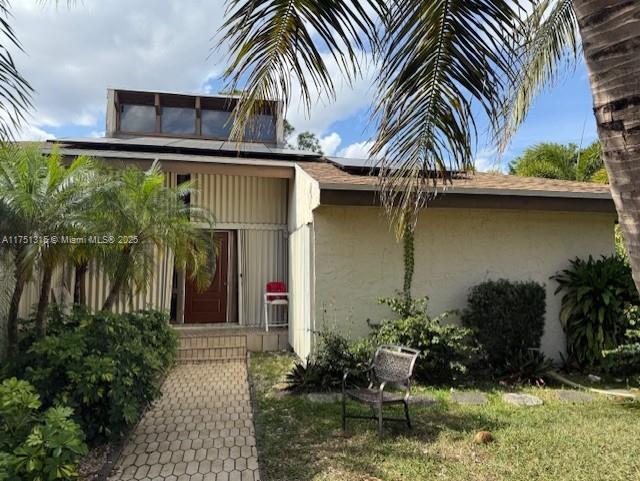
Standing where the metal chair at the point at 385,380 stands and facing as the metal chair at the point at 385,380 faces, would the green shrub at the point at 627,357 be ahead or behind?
behind

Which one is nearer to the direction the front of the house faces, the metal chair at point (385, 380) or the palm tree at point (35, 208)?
the metal chair

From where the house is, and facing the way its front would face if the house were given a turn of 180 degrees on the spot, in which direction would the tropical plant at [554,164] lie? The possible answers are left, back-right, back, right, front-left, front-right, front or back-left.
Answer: front-right

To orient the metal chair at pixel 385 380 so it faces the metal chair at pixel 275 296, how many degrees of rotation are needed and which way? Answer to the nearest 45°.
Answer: approximately 90° to its right

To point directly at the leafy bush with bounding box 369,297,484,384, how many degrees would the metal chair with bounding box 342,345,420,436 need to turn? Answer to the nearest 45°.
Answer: approximately 135° to its right

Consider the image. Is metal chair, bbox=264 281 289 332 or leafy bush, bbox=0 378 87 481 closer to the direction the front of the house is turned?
the leafy bush

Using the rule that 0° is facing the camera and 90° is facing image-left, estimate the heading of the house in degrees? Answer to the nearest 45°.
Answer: approximately 0°

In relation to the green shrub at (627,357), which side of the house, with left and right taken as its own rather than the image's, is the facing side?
left

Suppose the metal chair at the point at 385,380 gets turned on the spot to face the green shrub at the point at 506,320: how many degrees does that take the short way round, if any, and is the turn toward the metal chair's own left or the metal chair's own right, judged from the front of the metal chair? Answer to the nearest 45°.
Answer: approximately 180°

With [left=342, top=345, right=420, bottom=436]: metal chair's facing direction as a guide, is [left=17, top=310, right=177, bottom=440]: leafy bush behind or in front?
in front
